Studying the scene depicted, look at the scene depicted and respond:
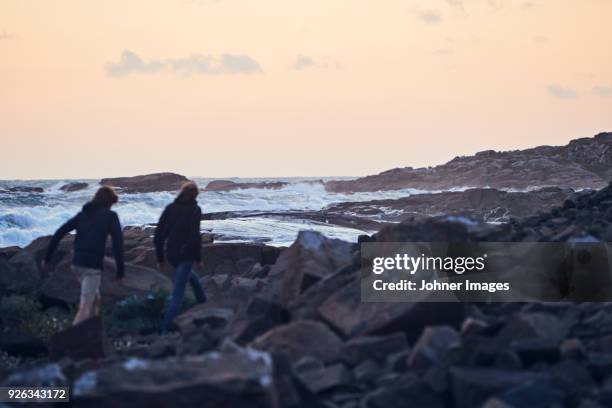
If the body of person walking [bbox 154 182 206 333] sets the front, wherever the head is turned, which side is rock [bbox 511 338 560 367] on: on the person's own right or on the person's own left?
on the person's own right

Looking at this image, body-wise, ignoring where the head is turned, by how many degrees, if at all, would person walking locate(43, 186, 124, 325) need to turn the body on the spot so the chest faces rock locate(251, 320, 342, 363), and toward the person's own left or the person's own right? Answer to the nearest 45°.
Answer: approximately 90° to the person's own right

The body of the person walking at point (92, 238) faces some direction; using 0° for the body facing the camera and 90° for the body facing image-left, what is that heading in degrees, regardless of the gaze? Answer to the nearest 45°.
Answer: approximately 225°

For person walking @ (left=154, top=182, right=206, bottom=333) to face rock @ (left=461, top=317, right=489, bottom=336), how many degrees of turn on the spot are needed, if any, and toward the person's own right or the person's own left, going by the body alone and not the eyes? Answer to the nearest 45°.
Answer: approximately 90° to the person's own right

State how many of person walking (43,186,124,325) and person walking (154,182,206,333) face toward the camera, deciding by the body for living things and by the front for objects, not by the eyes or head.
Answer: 0

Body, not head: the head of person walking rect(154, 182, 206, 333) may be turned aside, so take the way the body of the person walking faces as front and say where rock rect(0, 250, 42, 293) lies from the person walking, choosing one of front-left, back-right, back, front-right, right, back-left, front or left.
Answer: left

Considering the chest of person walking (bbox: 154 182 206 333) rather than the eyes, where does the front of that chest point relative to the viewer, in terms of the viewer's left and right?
facing away from the viewer and to the right of the viewer

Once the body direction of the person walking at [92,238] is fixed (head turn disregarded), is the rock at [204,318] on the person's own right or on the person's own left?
on the person's own right

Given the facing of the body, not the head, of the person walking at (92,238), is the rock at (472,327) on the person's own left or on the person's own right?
on the person's own right

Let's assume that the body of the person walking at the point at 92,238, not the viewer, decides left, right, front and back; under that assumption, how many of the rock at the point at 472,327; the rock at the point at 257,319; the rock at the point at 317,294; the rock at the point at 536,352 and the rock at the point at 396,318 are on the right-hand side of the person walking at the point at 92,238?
5

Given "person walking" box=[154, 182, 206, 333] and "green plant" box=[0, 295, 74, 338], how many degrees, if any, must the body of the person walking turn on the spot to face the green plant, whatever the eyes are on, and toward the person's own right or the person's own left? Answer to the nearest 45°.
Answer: approximately 90° to the person's own left

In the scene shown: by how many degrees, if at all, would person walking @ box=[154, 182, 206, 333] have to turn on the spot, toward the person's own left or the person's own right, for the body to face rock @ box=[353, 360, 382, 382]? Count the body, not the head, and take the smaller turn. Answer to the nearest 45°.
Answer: approximately 135° to the person's own right

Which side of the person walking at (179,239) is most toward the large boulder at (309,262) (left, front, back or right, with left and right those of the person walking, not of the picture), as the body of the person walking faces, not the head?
right

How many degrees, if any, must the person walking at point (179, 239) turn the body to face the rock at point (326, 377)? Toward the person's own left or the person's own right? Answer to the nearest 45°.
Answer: approximately 135° to the person's own right
